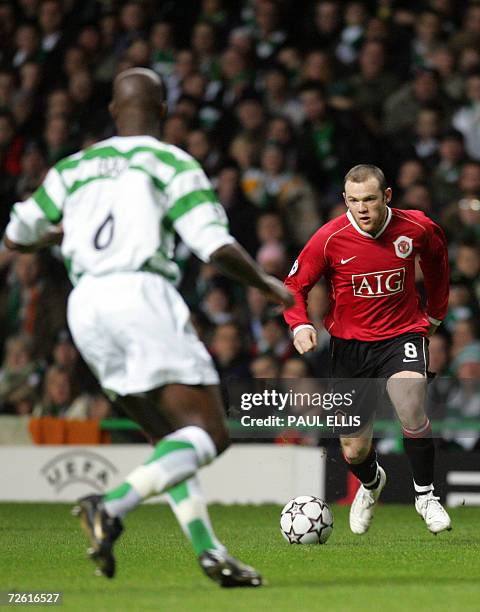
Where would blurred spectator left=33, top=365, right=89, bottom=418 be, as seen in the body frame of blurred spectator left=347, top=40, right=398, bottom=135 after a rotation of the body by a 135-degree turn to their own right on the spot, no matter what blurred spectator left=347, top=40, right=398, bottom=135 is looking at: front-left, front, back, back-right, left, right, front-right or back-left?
left

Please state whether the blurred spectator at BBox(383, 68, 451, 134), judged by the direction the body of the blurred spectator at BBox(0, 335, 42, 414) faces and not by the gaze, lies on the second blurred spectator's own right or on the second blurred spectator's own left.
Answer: on the second blurred spectator's own left

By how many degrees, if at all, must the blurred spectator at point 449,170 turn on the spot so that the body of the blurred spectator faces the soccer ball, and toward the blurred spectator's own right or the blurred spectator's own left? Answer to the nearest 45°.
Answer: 0° — they already face it

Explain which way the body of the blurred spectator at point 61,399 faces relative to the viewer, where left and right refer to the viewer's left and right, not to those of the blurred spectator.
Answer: facing the viewer

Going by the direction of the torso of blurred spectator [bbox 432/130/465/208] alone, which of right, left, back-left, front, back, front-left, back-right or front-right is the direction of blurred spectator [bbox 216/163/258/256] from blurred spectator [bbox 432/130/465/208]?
right

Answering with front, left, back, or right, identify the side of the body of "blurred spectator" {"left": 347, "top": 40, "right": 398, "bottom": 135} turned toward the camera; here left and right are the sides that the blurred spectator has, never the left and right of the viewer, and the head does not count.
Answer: front

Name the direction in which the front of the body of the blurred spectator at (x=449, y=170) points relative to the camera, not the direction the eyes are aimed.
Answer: toward the camera

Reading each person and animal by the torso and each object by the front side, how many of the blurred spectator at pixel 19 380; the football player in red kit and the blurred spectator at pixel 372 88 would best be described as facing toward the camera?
3

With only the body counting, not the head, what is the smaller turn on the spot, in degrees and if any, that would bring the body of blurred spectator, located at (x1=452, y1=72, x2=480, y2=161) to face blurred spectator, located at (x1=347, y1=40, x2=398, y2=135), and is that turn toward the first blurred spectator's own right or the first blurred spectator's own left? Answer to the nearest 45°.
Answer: approximately 135° to the first blurred spectator's own right

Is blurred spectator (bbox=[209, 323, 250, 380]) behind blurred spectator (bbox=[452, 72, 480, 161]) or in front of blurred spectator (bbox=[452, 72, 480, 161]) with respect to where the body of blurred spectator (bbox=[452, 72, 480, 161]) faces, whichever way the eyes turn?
in front
